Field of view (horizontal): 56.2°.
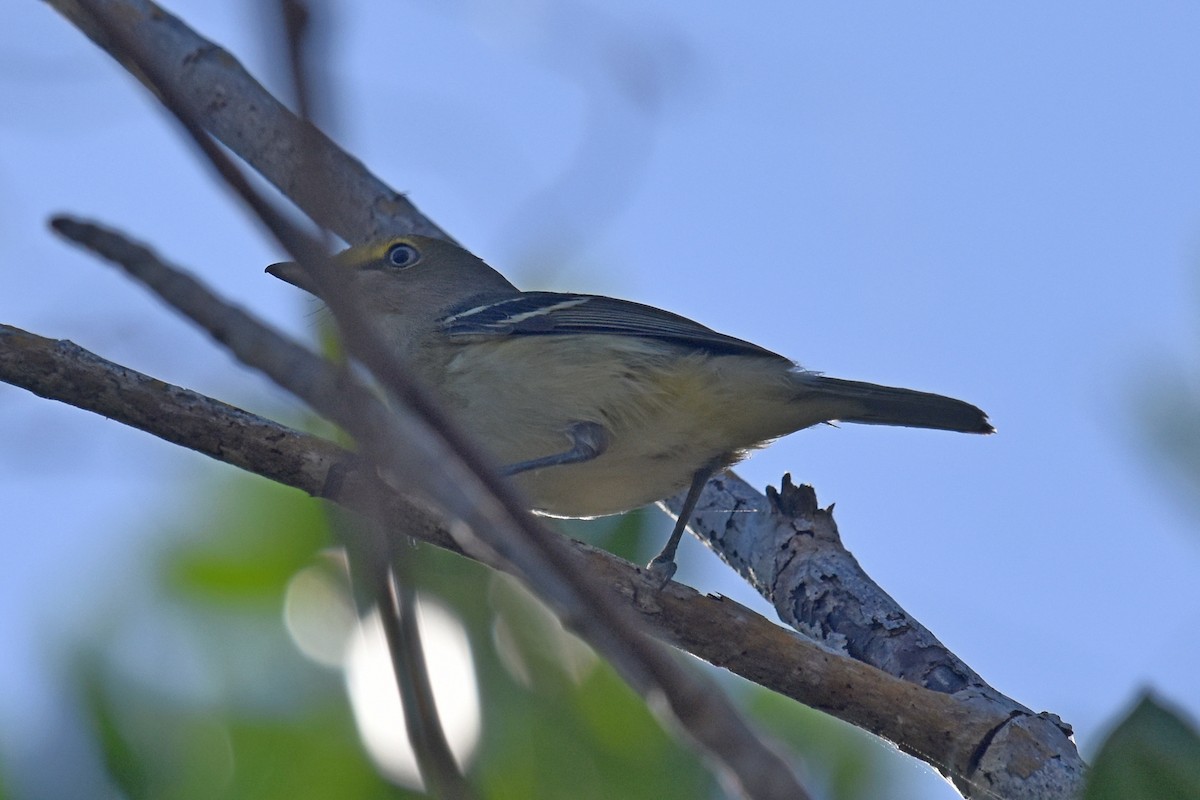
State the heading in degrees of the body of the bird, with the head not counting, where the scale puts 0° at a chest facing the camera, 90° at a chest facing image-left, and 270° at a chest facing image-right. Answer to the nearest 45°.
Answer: approximately 90°

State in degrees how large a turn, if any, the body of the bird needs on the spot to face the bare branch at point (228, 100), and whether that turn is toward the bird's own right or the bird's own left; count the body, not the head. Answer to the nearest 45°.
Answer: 0° — it already faces it

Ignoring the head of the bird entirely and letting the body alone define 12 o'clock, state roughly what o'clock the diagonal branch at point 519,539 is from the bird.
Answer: The diagonal branch is roughly at 9 o'clock from the bird.
